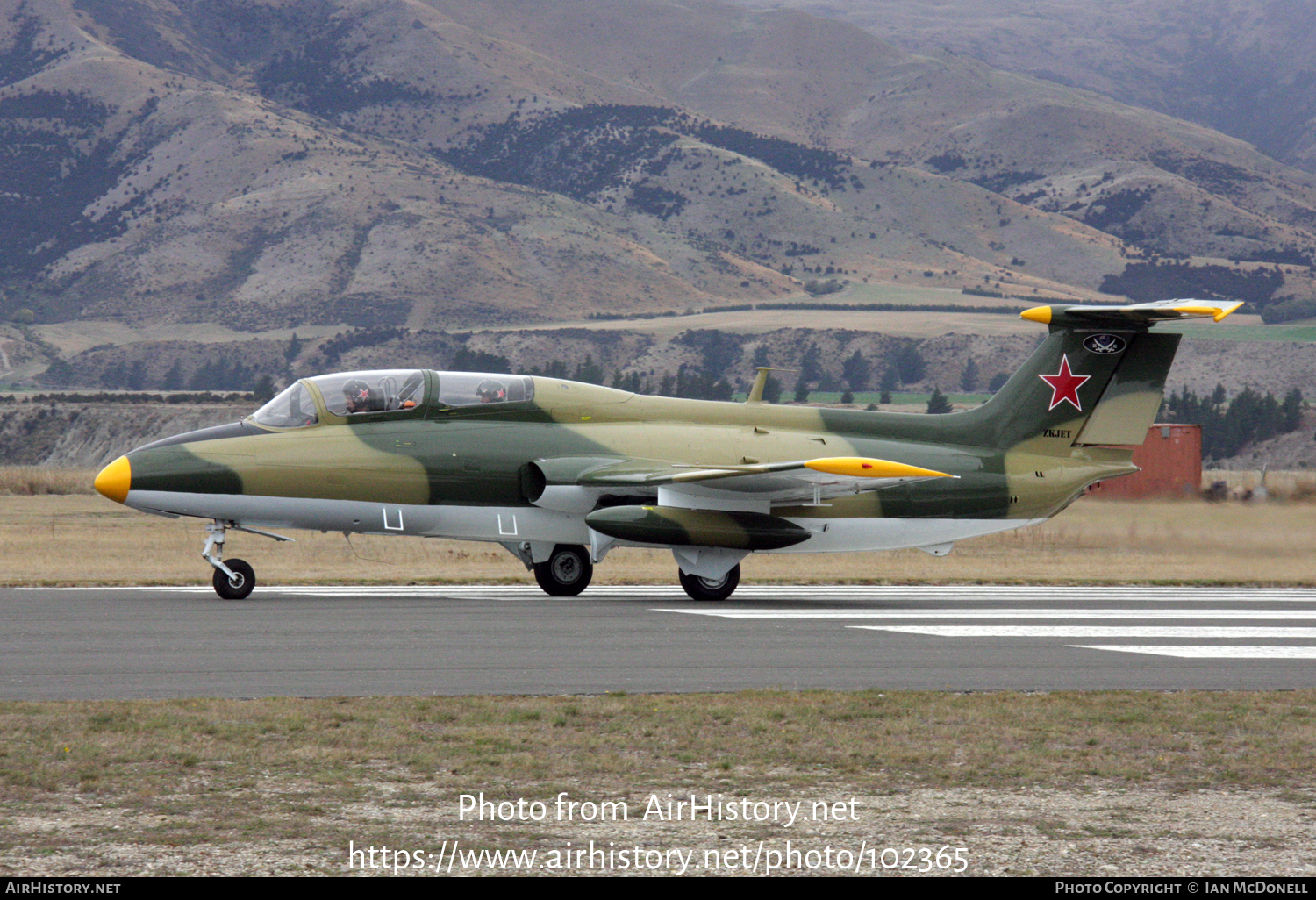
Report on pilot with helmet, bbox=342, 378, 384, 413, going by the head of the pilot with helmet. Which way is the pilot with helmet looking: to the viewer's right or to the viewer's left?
to the viewer's left

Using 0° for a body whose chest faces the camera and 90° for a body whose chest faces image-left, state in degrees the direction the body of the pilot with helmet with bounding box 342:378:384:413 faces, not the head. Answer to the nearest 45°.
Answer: approximately 90°

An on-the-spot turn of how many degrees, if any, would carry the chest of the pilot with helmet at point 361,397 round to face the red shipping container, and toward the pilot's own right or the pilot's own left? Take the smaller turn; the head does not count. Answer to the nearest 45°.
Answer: approximately 135° to the pilot's own right
